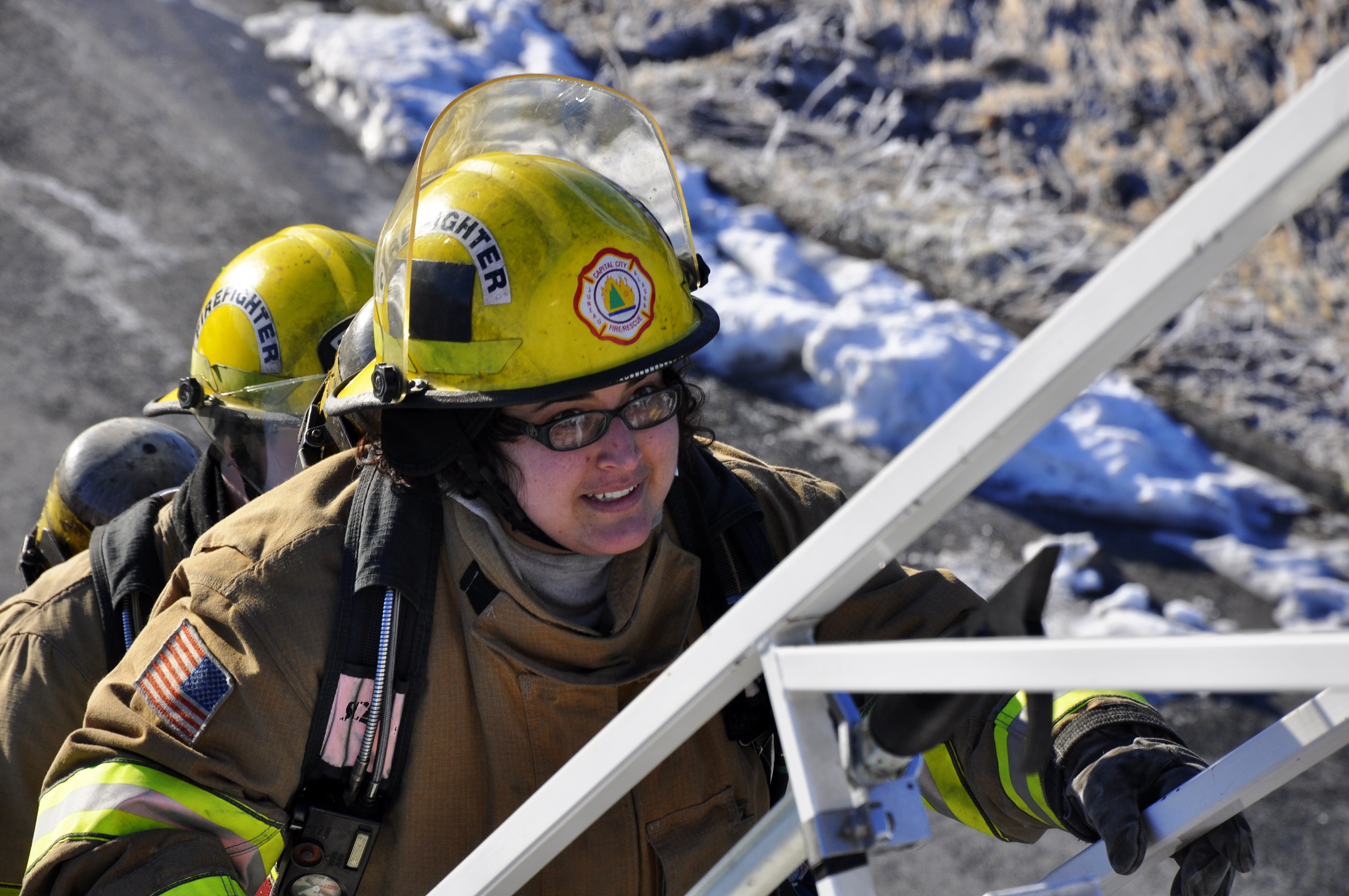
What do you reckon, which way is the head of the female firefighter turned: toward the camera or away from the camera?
toward the camera

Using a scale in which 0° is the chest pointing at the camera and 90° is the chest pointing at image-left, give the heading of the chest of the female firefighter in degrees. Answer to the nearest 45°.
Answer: approximately 315°
